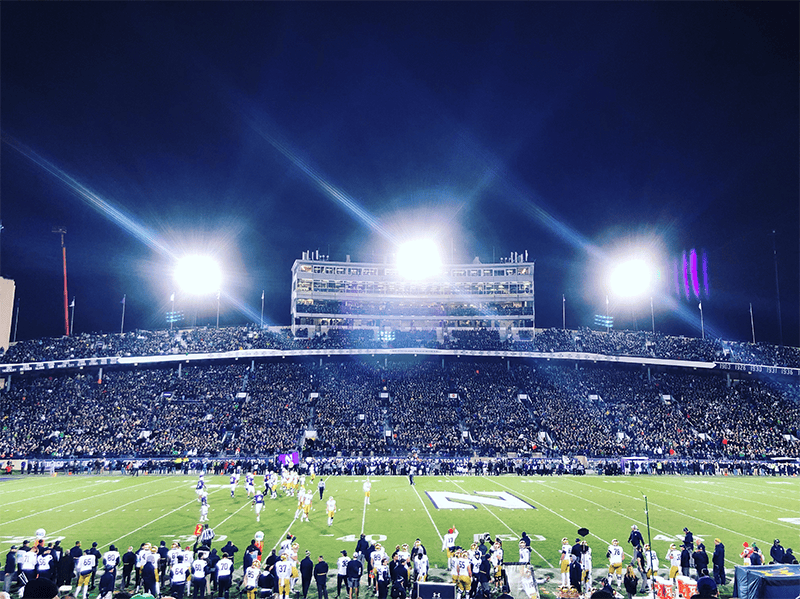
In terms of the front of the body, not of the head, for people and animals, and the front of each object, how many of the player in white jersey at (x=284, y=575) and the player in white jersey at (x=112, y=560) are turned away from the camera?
2

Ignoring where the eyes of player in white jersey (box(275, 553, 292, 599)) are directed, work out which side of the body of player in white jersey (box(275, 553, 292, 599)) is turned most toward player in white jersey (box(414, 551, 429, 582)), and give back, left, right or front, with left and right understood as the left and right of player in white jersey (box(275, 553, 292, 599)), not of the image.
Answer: right

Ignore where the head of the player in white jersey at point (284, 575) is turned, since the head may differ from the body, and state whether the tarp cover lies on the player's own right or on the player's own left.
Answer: on the player's own right

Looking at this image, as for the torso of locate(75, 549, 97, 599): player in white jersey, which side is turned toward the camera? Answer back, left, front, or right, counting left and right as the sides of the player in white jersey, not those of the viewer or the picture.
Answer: back

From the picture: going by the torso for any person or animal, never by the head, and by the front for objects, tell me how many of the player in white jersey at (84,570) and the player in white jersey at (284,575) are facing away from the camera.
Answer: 2

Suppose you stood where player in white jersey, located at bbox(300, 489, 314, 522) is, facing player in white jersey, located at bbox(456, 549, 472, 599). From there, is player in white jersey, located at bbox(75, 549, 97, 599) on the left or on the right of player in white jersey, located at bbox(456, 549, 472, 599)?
right

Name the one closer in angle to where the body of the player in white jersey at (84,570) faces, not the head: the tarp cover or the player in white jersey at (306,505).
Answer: the player in white jersey

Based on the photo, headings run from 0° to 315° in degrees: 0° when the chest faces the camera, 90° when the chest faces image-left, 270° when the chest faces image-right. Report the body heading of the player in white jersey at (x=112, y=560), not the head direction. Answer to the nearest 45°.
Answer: approximately 180°

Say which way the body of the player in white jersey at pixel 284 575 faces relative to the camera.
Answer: away from the camera

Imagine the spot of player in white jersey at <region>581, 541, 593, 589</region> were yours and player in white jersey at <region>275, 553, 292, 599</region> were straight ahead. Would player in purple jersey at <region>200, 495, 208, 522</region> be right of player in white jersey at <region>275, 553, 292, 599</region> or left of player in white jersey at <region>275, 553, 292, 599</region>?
right
